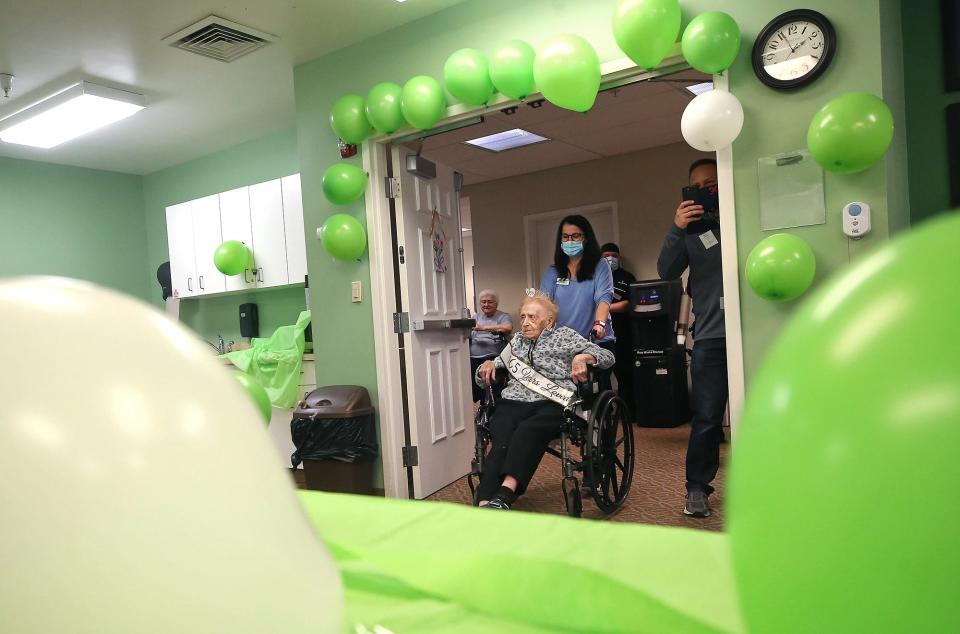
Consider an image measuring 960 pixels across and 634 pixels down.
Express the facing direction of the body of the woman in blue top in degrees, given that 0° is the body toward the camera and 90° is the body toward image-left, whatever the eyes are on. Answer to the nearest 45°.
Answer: approximately 45°

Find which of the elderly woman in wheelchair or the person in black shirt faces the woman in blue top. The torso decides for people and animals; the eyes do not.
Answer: the person in black shirt

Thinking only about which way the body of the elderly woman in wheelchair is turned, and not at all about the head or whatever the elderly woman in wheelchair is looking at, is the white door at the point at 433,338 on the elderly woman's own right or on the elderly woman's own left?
on the elderly woman's own right

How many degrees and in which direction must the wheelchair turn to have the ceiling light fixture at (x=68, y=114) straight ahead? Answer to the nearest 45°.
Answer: approximately 45° to its right

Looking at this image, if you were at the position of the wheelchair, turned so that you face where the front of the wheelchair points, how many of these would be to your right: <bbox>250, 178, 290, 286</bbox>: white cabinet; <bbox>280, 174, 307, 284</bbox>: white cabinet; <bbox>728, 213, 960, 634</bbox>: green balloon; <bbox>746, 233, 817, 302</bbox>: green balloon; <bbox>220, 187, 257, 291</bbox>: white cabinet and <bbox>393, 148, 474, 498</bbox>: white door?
4

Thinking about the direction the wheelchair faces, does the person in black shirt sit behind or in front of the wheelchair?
behind

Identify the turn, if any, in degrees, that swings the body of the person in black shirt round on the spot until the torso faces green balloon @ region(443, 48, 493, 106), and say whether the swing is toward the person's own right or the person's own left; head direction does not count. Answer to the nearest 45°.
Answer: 0° — they already face it

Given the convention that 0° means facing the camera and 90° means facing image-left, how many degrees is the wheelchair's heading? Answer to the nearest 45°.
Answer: approximately 45°

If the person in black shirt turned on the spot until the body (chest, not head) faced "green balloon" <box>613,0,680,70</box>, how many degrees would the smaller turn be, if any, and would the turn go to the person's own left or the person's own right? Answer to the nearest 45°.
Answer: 0° — they already face it
